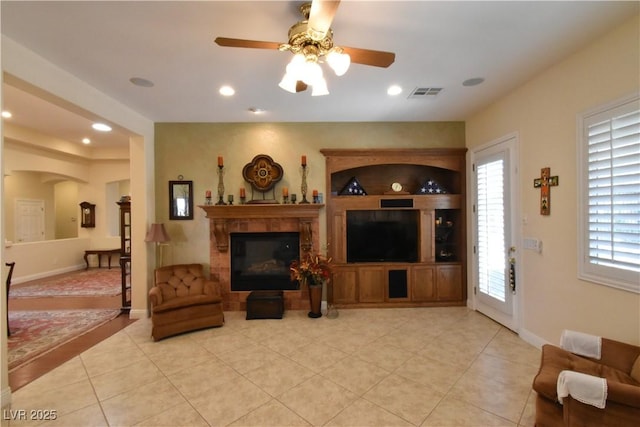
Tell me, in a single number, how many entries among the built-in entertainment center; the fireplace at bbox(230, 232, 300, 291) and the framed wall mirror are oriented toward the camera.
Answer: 3

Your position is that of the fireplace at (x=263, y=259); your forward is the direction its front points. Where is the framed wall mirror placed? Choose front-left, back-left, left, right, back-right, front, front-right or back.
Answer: right

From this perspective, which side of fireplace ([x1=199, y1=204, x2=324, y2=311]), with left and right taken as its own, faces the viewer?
front

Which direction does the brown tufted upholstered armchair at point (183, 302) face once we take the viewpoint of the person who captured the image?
facing the viewer and to the right of the viewer

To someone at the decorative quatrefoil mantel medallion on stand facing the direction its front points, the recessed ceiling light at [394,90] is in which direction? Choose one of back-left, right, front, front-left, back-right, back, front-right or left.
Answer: front-left

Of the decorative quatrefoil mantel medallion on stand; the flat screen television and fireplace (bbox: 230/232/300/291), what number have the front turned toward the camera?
3

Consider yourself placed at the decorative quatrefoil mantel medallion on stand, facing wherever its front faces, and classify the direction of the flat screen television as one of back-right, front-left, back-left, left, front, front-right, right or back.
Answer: left

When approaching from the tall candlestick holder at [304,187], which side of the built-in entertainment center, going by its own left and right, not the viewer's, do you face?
right

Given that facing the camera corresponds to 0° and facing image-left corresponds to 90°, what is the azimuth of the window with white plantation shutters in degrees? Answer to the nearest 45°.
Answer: approximately 45°

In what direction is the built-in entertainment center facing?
toward the camera

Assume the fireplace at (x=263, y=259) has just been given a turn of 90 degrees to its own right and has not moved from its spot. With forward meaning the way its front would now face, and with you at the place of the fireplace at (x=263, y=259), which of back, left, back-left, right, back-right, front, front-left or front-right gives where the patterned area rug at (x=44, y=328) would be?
front

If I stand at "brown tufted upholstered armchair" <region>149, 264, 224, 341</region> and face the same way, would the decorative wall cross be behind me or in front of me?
in front

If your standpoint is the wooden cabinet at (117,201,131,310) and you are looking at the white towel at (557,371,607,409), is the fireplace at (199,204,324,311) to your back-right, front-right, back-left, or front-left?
front-left
